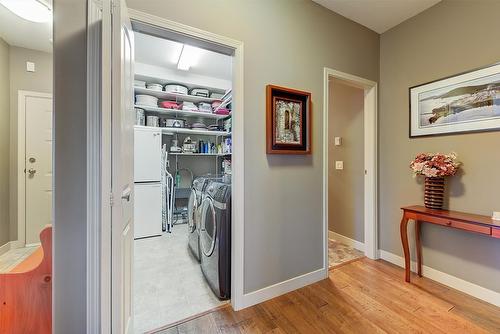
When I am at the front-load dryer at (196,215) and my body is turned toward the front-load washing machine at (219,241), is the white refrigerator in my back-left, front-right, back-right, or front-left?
back-right

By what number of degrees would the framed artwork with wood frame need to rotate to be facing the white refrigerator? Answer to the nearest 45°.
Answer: approximately 180°

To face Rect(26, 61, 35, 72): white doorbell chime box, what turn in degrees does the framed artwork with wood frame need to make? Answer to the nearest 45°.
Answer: approximately 90° to its right

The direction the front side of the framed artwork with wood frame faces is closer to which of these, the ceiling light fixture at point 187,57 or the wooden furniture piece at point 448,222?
the wooden furniture piece

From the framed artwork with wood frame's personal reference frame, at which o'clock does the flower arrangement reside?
The flower arrangement is roughly at 10 o'clock from the framed artwork with wood frame.

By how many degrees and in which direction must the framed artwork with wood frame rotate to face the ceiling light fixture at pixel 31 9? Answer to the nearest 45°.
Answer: approximately 90° to its right

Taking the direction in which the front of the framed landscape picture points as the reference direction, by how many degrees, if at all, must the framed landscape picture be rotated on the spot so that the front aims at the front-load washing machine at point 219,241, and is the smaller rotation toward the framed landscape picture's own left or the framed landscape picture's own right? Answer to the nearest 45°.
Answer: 0° — it already faces it

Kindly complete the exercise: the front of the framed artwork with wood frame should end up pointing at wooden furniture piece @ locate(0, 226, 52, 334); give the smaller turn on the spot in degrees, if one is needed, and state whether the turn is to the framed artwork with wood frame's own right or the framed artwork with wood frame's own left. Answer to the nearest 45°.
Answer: approximately 90° to the framed artwork with wood frame's own right

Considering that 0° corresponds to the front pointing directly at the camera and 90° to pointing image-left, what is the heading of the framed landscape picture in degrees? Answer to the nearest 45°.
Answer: approximately 45°

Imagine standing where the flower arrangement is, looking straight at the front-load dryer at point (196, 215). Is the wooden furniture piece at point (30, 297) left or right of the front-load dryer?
left

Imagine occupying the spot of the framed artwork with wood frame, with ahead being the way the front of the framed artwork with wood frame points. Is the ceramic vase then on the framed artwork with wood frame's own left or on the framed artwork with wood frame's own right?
on the framed artwork with wood frame's own left

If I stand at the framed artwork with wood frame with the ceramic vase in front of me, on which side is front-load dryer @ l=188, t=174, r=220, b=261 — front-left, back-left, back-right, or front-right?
back-left
